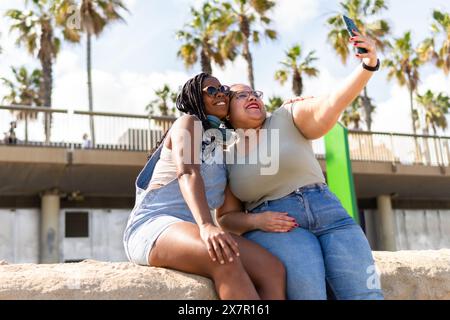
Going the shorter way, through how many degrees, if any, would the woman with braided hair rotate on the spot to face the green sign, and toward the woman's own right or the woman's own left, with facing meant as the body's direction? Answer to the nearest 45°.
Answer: approximately 135° to the woman's own left

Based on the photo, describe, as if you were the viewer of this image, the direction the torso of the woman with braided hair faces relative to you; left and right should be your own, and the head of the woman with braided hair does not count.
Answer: facing the viewer and to the right of the viewer

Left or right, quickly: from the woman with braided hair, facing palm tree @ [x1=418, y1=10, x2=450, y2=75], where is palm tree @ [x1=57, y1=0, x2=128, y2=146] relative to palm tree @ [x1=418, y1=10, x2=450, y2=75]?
left

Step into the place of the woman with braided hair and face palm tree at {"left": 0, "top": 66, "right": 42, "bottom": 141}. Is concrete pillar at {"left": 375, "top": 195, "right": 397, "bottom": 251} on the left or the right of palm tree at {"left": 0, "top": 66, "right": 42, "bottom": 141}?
right

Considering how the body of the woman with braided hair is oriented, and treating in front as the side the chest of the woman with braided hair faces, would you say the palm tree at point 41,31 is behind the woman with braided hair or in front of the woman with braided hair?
behind

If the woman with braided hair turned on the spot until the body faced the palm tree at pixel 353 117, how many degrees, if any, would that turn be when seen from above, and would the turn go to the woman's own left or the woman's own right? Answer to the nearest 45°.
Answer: approximately 135° to the woman's own left

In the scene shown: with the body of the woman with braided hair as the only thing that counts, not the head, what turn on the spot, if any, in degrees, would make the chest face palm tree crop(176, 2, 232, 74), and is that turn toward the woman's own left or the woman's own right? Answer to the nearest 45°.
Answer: approximately 135° to the woman's own left

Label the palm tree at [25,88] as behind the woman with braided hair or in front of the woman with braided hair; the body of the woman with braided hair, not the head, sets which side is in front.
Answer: behind

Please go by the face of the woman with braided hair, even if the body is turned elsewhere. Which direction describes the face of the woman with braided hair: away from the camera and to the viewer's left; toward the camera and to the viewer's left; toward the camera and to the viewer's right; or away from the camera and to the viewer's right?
toward the camera and to the viewer's right
